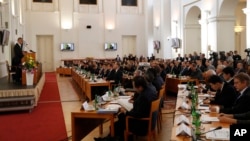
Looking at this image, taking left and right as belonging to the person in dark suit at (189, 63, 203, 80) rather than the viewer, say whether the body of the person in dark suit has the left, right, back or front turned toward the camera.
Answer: left

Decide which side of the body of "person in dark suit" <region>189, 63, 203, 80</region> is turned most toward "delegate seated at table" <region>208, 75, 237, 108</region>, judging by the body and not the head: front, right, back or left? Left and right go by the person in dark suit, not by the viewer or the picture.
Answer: left

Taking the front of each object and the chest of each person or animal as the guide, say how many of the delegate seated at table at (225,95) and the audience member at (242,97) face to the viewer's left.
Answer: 2

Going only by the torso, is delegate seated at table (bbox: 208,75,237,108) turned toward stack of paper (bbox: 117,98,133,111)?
yes

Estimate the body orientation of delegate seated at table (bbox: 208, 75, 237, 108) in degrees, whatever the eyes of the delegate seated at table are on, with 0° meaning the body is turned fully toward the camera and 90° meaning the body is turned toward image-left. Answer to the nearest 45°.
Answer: approximately 90°

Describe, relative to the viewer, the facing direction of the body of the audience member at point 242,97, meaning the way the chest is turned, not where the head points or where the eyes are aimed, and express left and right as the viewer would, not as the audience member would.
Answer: facing to the left of the viewer
